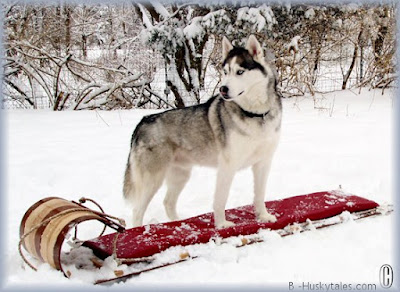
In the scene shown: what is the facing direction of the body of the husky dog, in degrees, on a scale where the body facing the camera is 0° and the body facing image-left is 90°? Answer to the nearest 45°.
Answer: approximately 315°
